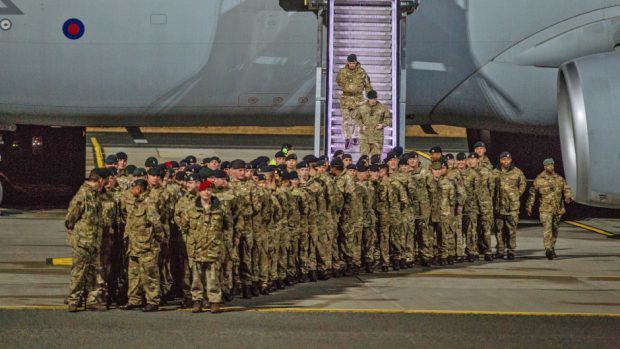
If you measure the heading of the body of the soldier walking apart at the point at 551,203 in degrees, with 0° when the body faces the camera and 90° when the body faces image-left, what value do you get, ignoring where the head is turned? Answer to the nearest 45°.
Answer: approximately 0°

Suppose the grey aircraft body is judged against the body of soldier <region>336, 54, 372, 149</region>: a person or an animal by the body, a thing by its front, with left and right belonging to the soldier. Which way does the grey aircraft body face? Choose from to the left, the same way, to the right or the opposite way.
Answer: to the right

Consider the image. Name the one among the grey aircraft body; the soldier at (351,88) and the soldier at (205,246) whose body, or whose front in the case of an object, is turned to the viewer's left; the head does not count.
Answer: the grey aircraft body

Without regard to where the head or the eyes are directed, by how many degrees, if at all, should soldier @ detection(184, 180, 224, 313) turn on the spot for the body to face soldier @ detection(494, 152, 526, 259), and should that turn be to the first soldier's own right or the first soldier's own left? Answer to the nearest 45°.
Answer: approximately 135° to the first soldier's own left

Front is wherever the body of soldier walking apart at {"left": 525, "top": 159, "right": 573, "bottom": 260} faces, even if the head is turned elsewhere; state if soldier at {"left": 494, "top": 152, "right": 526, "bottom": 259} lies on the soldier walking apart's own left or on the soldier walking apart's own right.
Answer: on the soldier walking apart's own right

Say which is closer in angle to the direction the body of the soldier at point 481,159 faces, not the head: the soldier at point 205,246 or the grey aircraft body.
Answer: the soldier
